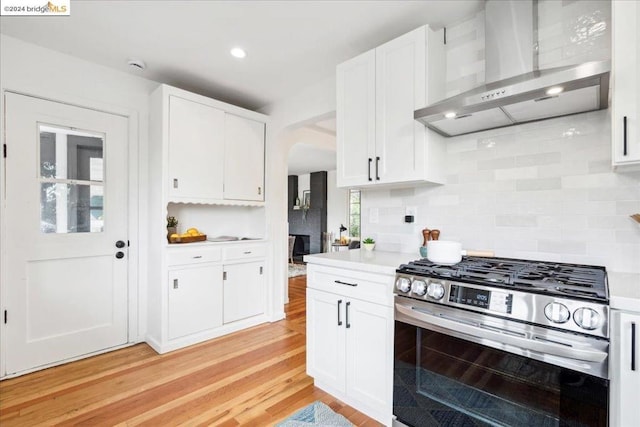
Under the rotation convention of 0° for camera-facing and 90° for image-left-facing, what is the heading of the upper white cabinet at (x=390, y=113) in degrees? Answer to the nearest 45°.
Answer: approximately 45°

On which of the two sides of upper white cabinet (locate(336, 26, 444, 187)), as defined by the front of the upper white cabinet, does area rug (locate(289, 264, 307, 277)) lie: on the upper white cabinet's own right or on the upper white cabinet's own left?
on the upper white cabinet's own right

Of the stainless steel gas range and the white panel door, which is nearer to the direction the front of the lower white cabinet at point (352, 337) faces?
the white panel door

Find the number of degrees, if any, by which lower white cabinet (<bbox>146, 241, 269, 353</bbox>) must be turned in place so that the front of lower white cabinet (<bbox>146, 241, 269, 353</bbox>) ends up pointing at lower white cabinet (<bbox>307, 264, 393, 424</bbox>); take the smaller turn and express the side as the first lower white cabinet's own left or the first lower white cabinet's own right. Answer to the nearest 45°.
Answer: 0° — it already faces it

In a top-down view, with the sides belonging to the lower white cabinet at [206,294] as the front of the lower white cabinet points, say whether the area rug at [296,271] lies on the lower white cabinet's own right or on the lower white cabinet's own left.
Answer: on the lower white cabinet's own left

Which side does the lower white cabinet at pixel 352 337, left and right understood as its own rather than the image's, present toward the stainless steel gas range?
left

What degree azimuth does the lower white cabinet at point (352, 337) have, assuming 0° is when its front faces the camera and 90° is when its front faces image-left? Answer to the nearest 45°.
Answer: approximately 45°
